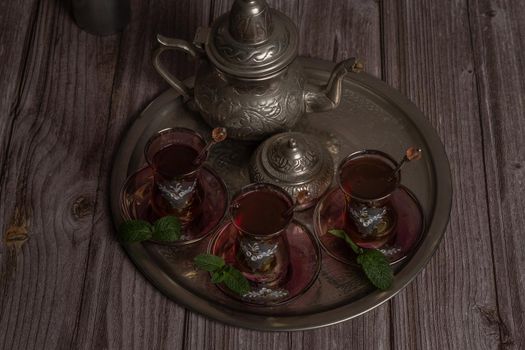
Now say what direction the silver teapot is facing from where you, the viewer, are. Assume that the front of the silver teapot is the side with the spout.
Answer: facing to the right of the viewer
